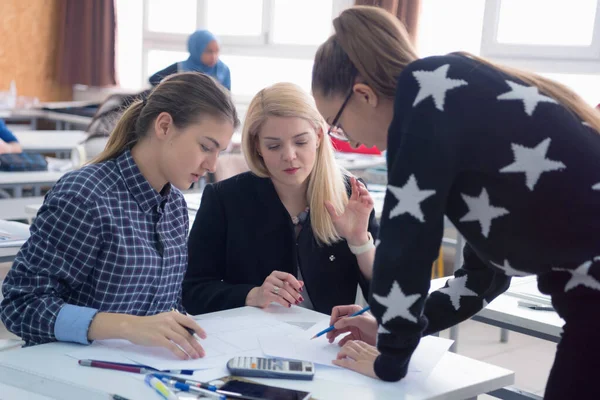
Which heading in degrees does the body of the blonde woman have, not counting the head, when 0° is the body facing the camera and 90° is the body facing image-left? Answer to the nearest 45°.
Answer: approximately 0°

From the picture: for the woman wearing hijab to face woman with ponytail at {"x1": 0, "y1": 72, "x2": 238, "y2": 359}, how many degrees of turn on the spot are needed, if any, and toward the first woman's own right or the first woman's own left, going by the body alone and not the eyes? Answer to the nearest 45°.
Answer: approximately 45° to the first woman's own right

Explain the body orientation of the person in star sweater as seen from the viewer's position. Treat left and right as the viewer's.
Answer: facing to the left of the viewer

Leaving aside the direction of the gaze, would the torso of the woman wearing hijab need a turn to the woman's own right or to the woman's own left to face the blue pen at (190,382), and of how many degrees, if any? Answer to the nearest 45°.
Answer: approximately 45° to the woman's own right

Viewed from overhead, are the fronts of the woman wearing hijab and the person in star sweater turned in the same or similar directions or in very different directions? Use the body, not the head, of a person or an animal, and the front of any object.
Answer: very different directions

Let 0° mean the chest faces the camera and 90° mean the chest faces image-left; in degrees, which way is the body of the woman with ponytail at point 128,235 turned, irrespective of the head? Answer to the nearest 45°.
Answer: approximately 315°

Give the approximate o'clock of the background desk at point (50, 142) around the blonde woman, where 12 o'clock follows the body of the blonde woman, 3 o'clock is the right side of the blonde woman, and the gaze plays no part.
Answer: The background desk is roughly at 5 o'clock from the blonde woman.

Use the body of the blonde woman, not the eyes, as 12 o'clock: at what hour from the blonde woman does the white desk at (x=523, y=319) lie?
The white desk is roughly at 10 o'clock from the blonde woman.

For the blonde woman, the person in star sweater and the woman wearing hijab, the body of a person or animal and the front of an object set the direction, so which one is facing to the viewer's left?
the person in star sweater

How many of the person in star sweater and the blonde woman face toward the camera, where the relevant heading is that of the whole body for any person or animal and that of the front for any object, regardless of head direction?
1

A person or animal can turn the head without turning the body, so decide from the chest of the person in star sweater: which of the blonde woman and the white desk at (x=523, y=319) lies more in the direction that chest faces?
the blonde woman
